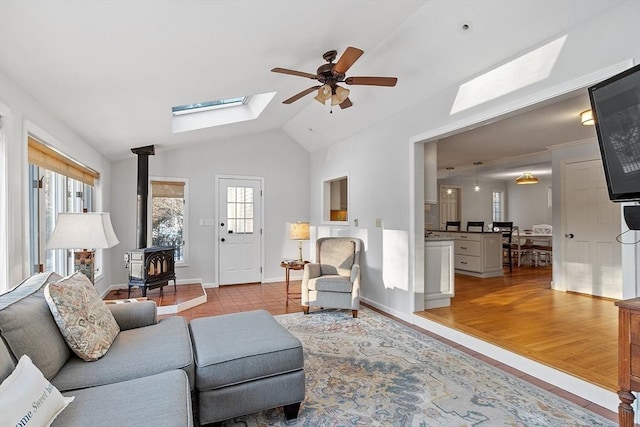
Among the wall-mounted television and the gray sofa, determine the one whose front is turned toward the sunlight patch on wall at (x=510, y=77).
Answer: the gray sofa

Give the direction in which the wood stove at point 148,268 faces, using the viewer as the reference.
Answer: facing the viewer and to the right of the viewer

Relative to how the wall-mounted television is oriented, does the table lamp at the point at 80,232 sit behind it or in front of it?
in front

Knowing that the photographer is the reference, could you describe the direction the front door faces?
facing the viewer

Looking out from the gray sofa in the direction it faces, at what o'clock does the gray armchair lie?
The gray armchair is roughly at 11 o'clock from the gray sofa.

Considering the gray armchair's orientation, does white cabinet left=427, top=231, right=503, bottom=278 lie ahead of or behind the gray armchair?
behind

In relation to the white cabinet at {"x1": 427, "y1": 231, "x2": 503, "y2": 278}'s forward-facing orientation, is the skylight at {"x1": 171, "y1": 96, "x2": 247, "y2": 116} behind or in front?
in front

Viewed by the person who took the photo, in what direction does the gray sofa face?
facing to the right of the viewer

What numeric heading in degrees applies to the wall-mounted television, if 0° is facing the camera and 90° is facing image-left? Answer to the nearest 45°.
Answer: approximately 45°

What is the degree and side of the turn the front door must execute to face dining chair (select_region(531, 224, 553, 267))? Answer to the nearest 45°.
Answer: approximately 90° to its left

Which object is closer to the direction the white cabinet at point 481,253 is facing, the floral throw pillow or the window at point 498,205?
the floral throw pillow

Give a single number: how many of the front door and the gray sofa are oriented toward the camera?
1

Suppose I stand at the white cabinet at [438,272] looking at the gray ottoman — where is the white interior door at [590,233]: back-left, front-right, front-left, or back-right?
back-left

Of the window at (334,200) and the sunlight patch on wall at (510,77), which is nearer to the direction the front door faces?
the sunlight patch on wall

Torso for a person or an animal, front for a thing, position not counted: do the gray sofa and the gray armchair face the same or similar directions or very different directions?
very different directions

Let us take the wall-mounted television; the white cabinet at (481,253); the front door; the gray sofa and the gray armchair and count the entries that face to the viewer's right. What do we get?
1
